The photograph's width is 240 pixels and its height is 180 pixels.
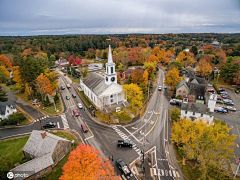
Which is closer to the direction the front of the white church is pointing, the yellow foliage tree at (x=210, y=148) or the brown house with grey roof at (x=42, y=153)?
the yellow foliage tree

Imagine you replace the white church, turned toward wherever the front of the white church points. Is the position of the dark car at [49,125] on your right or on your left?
on your right

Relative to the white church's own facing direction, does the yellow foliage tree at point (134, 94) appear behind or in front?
in front

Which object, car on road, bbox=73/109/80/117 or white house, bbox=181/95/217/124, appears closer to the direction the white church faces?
the white house
